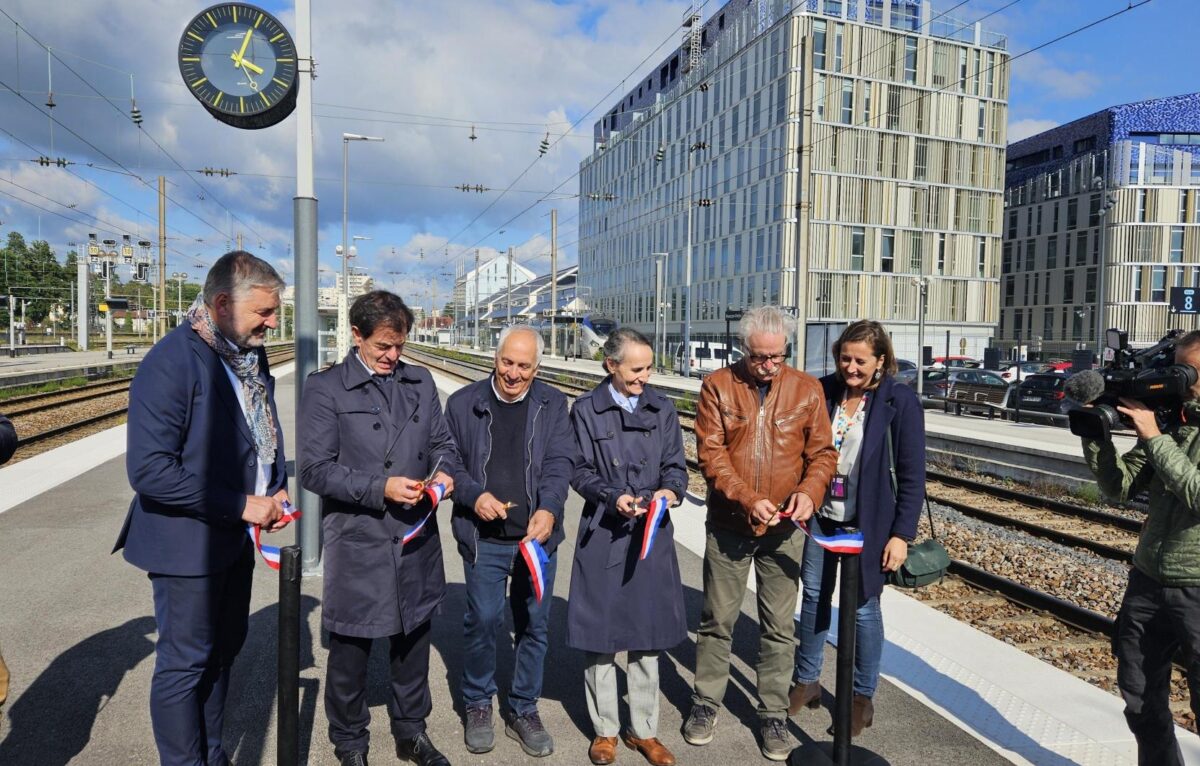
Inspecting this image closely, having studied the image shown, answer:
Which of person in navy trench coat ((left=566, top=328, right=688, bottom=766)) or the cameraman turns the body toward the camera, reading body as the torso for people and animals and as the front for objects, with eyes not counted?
the person in navy trench coat

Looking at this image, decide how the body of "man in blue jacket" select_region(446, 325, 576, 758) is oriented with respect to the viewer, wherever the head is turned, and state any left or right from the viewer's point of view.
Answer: facing the viewer

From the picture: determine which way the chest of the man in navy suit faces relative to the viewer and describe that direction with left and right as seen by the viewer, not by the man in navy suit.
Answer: facing to the right of the viewer

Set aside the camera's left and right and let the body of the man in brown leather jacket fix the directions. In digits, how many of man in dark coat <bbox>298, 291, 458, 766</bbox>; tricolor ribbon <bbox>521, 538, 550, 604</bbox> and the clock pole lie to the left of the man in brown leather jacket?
0

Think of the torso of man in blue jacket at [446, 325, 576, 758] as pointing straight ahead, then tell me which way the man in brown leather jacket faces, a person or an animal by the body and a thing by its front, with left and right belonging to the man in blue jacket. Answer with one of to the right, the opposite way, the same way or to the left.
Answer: the same way

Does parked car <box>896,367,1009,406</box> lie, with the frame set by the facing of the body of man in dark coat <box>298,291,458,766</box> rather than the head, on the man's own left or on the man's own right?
on the man's own left

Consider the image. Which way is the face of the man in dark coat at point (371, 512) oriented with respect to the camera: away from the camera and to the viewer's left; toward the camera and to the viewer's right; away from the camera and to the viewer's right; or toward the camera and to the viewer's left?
toward the camera and to the viewer's right

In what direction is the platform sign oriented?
toward the camera

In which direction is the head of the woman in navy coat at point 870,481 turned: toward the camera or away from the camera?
toward the camera

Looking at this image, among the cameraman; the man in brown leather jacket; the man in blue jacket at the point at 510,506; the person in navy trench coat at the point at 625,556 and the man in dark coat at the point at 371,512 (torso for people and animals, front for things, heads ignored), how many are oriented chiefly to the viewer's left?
1

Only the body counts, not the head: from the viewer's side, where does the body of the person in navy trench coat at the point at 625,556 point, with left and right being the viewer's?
facing the viewer

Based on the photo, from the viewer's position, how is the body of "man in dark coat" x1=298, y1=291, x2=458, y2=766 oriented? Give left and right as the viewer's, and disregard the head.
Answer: facing the viewer and to the right of the viewer

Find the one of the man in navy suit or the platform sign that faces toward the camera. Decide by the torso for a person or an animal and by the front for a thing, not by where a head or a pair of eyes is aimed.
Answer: the platform sign

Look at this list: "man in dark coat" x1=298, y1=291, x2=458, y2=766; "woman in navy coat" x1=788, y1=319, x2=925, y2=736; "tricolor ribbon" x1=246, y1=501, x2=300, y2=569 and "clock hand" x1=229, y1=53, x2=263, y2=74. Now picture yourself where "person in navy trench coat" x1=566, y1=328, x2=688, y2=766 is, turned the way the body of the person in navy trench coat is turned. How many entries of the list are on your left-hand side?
1

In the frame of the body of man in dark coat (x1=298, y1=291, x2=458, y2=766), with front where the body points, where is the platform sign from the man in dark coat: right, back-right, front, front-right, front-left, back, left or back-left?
left

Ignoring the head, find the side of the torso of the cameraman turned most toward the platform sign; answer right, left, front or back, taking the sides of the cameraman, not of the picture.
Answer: right
